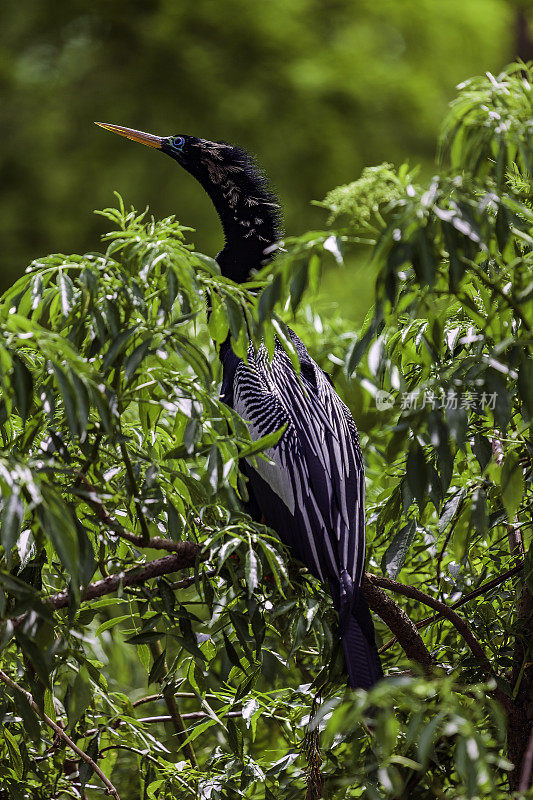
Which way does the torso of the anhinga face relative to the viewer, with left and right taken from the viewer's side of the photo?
facing away from the viewer and to the left of the viewer
